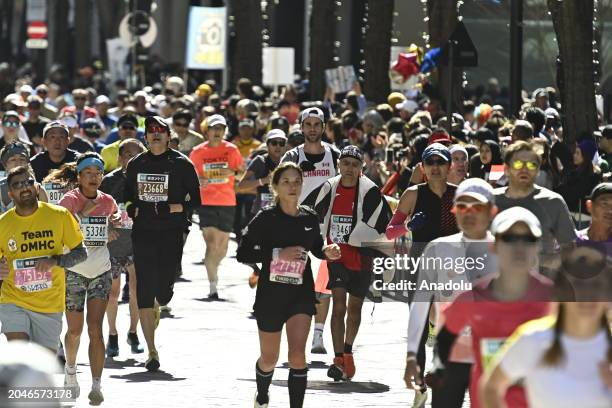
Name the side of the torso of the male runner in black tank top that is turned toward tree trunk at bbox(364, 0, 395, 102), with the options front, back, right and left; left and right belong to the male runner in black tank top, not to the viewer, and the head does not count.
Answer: back

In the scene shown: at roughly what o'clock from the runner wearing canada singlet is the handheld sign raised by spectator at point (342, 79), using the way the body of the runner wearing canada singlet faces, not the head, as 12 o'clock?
The handheld sign raised by spectator is roughly at 6 o'clock from the runner wearing canada singlet.

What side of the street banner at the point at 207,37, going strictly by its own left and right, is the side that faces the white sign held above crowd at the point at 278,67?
left

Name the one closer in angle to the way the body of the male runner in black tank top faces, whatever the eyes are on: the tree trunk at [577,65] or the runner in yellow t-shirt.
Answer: the runner in yellow t-shirt

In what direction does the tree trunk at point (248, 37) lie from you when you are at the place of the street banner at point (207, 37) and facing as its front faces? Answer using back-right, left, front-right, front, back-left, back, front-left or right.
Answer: back-left

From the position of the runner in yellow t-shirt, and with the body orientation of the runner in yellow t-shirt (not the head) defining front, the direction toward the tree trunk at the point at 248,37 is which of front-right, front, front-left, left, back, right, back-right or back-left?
back

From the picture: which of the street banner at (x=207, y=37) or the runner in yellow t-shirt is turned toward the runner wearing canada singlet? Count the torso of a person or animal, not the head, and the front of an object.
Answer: the street banner

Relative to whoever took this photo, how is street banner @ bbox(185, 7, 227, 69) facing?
facing the viewer

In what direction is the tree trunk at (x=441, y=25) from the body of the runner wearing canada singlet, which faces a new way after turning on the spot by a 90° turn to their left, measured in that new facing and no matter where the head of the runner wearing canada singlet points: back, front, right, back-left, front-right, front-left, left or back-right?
left

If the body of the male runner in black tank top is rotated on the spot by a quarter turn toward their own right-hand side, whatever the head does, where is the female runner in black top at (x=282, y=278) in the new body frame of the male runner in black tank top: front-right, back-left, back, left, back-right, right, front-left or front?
front-left

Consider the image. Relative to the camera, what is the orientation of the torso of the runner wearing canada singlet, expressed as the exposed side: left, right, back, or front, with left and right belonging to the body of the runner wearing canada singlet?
front

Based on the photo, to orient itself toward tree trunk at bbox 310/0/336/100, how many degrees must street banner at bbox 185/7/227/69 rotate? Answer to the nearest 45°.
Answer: approximately 45° to its left
